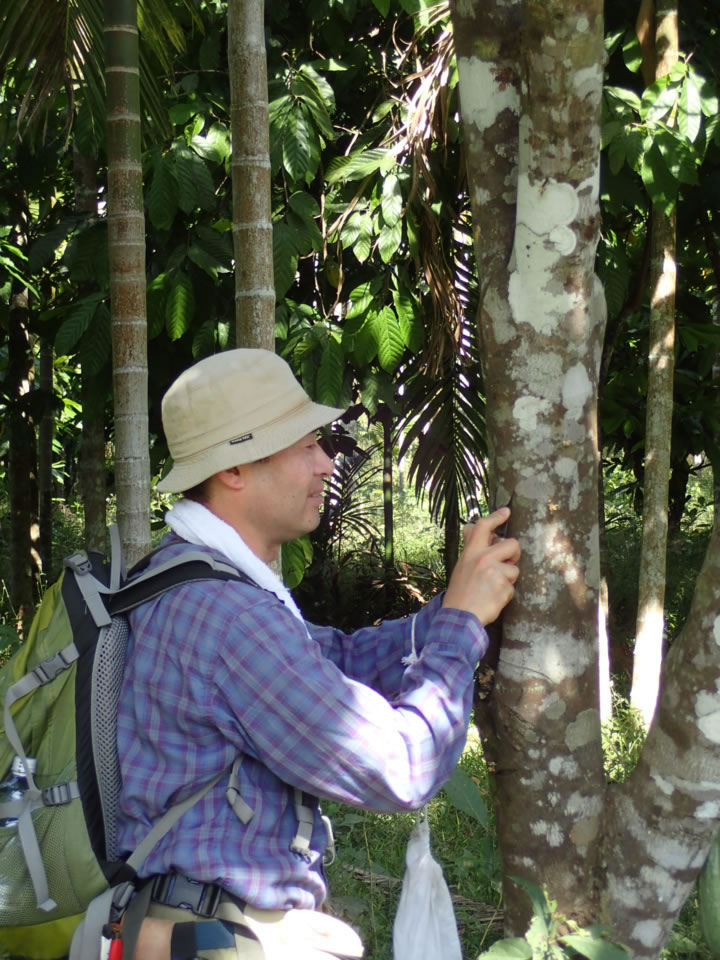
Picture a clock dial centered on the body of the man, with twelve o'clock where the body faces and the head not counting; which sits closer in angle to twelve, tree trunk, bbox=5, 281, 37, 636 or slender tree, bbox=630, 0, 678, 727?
the slender tree

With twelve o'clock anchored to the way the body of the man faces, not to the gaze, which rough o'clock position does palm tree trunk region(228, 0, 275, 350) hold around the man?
The palm tree trunk is roughly at 9 o'clock from the man.

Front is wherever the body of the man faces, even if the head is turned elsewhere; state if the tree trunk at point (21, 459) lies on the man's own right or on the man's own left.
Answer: on the man's own left

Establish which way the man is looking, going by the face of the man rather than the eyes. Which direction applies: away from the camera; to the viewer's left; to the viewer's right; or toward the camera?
to the viewer's right

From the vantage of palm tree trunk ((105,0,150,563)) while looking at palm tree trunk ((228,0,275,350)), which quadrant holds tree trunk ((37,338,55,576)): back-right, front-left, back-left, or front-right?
back-left

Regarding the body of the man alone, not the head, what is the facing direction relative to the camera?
to the viewer's right
